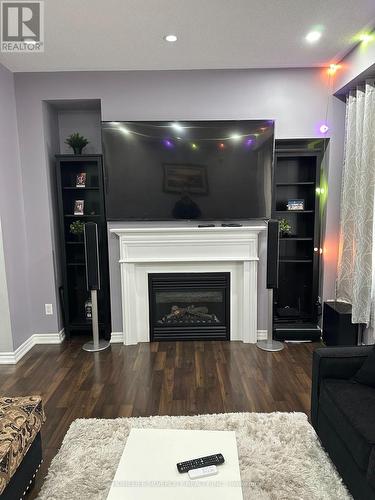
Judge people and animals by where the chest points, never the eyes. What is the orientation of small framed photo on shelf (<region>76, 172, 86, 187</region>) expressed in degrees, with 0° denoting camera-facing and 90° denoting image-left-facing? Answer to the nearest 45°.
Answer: approximately 0°

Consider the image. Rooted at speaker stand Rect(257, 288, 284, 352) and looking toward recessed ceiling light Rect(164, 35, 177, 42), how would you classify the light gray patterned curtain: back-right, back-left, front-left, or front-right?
back-left

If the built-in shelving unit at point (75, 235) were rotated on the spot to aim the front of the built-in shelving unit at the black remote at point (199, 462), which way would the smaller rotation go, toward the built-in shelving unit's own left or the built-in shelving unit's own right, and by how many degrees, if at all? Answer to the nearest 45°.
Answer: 0° — it already faces it

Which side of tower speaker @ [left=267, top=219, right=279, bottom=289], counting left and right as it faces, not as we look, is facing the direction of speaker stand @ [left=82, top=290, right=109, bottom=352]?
right

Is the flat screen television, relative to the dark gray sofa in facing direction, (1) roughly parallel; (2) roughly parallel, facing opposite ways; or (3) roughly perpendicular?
roughly perpendicular

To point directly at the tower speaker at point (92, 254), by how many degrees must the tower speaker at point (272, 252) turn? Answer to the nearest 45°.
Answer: approximately 90° to its right

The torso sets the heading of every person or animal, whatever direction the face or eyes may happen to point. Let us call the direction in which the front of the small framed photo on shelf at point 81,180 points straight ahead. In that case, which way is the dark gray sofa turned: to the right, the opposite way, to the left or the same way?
to the right

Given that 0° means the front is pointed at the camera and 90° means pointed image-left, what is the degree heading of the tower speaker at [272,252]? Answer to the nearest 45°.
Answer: approximately 0°
